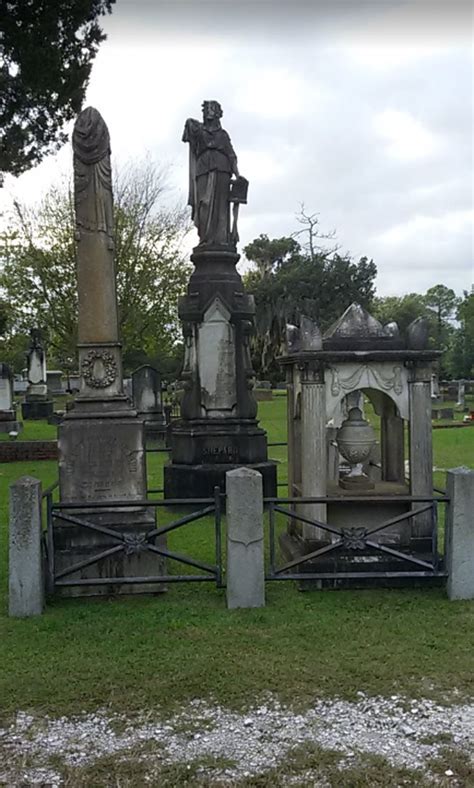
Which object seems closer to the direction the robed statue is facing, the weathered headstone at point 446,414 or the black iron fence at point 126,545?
the black iron fence

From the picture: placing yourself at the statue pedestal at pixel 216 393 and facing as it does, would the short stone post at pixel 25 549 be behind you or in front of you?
in front

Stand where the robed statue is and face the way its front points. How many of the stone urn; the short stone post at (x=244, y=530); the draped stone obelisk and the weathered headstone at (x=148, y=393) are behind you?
1

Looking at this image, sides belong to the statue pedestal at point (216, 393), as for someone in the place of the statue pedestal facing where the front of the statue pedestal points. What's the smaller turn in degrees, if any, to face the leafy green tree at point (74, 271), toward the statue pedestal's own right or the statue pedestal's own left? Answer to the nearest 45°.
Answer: approximately 180°

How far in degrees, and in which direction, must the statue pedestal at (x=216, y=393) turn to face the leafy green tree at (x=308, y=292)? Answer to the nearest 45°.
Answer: approximately 180°

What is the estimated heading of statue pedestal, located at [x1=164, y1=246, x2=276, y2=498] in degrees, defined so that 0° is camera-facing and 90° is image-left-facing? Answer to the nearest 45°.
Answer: approximately 0°
